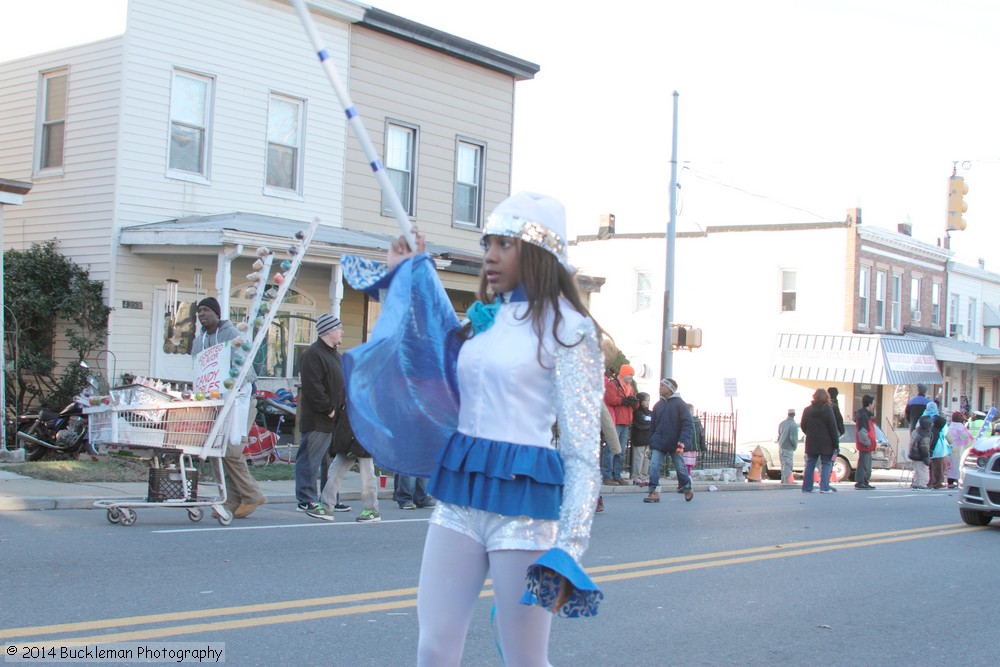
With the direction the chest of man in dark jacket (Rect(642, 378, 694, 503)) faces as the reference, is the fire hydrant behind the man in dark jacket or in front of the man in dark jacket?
behind

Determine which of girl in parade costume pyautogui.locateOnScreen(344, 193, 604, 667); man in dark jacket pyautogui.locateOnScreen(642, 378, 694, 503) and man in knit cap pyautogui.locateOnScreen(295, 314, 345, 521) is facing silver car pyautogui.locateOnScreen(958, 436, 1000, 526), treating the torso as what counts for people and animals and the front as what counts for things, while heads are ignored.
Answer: the man in knit cap

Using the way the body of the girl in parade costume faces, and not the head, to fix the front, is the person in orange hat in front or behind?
behind

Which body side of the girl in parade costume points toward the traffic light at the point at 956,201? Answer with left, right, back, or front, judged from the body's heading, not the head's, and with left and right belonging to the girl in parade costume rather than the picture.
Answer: back

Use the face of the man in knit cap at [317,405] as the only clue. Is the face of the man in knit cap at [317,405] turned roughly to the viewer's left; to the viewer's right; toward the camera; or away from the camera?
to the viewer's right

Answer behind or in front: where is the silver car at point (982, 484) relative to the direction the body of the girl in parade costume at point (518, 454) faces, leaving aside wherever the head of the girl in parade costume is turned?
behind

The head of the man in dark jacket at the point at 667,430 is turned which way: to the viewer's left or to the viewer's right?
to the viewer's left

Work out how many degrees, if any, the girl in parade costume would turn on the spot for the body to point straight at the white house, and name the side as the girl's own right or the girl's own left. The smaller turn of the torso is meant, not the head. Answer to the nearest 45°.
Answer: approximately 135° to the girl's own right

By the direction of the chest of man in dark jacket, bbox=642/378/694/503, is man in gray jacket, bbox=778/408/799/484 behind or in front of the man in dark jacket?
behind

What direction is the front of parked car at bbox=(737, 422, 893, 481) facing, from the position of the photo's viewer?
facing to the left of the viewer

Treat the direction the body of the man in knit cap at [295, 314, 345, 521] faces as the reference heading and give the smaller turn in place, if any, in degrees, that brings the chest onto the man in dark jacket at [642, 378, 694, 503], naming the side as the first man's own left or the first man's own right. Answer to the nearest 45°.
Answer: approximately 45° to the first man's own left
